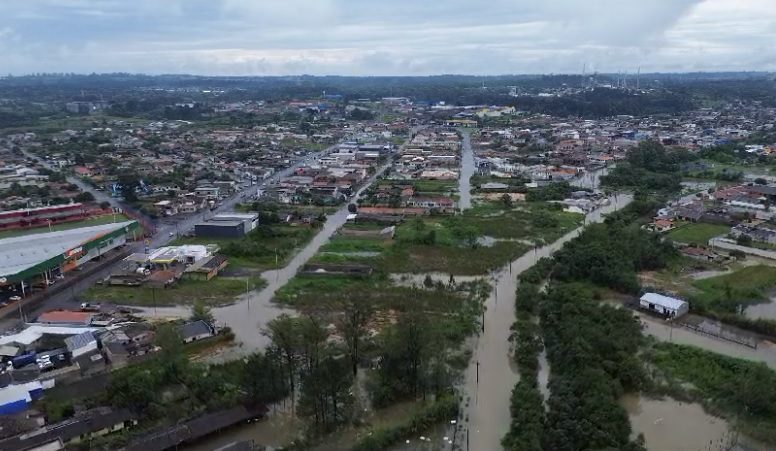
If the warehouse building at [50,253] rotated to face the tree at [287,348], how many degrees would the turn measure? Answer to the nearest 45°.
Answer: approximately 45° to its right

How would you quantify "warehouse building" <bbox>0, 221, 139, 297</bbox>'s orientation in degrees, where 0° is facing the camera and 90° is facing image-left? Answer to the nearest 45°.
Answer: approximately 315°

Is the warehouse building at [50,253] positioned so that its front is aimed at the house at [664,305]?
yes

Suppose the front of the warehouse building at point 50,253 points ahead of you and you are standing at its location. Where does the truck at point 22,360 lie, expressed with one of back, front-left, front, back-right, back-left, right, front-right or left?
front-right

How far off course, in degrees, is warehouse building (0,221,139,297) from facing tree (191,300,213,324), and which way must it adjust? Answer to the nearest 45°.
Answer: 0° — it already faces it

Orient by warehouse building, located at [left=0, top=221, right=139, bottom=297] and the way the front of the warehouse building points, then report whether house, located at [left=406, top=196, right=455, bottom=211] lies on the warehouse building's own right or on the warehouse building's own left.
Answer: on the warehouse building's own left

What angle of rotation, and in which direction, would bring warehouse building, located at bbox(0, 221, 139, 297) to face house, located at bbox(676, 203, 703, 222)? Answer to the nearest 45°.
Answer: approximately 45° to its left
